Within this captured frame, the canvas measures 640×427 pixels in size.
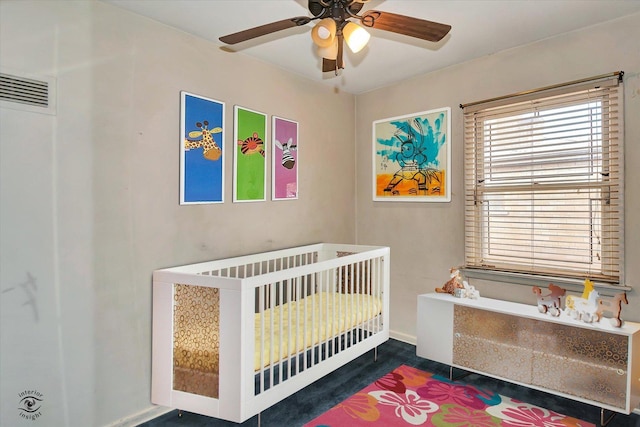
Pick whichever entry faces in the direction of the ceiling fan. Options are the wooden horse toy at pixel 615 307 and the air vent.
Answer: the air vent

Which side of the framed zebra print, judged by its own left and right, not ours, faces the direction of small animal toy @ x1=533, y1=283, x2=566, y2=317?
front

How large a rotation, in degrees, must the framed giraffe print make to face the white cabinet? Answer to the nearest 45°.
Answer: approximately 45° to its left

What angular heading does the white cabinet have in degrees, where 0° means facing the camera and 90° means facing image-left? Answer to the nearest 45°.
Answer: approximately 45°

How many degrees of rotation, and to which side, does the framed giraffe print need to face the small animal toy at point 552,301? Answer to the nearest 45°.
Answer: approximately 45° to its left

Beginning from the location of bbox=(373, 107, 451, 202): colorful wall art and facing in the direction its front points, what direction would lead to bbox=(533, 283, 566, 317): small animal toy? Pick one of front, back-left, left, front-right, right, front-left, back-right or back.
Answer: left

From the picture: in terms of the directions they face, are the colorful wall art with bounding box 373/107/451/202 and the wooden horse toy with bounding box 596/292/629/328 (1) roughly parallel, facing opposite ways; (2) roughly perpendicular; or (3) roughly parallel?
roughly perpendicular

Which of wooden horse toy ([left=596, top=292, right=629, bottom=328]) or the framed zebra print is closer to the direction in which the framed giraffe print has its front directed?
the wooden horse toy

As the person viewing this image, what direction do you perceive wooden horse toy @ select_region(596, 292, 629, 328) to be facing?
facing to the right of the viewer

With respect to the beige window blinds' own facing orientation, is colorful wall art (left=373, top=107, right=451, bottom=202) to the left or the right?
on its right

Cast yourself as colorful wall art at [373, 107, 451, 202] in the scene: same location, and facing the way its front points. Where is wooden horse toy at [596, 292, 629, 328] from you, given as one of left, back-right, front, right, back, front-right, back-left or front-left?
left
